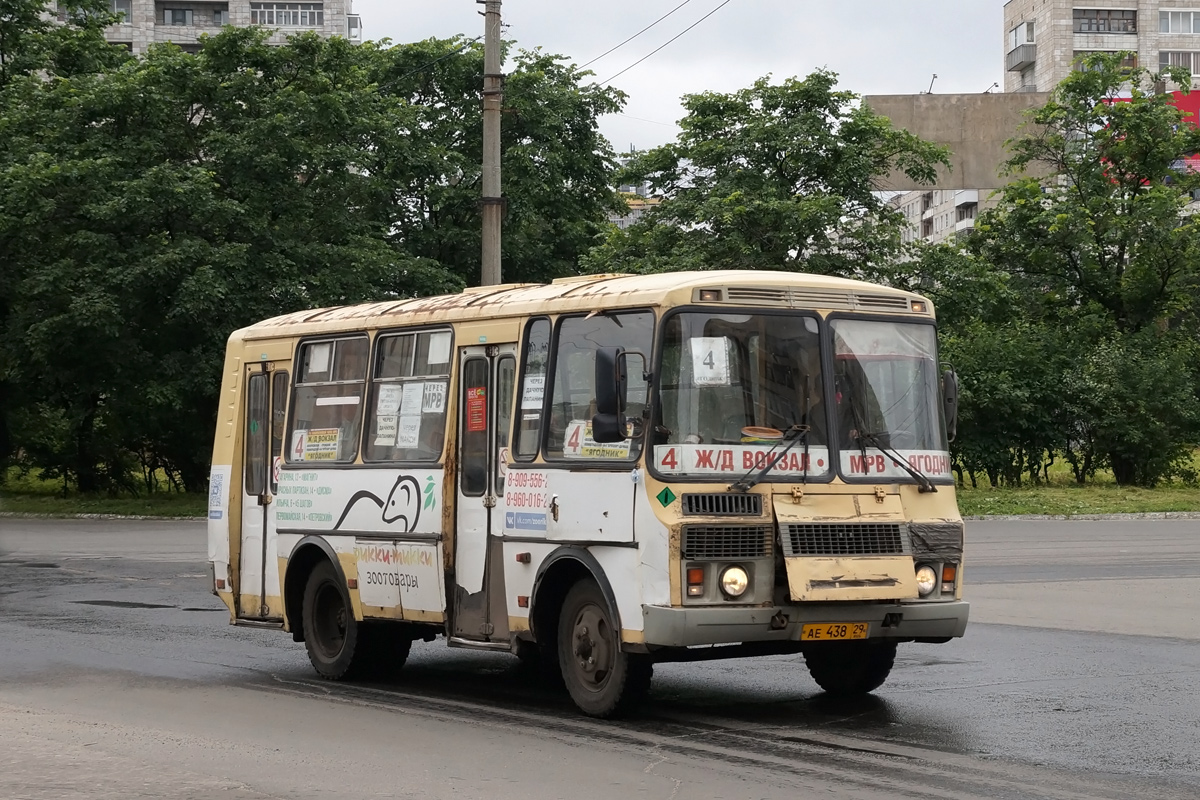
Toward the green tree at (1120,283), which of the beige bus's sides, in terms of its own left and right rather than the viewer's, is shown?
left

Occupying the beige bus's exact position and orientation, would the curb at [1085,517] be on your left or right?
on your left

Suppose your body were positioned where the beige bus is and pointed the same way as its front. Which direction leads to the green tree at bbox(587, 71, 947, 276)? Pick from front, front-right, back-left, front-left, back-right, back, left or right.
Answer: back-left

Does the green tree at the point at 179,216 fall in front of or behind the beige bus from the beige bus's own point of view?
behind

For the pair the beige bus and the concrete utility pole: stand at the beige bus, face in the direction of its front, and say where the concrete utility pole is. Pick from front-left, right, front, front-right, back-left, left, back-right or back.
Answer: back-left

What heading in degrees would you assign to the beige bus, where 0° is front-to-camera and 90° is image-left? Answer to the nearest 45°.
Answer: approximately 315°

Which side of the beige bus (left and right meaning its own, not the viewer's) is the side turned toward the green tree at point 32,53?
back

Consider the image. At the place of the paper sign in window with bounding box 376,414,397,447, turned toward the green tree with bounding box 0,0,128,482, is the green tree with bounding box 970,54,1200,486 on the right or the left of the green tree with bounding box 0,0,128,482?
right
